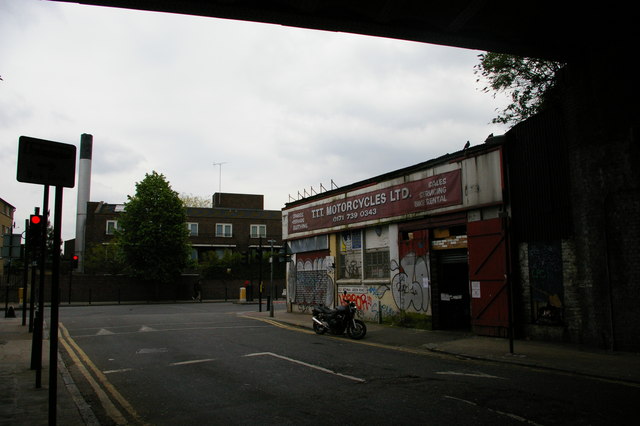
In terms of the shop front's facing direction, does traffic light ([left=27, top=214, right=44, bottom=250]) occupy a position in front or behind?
in front

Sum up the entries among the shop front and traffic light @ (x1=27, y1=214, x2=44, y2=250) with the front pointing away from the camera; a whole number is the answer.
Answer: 0

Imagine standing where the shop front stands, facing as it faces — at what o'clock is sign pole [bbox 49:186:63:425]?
The sign pole is roughly at 11 o'clock from the shop front.

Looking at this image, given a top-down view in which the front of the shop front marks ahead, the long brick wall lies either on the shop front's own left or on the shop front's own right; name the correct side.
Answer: on the shop front's own right

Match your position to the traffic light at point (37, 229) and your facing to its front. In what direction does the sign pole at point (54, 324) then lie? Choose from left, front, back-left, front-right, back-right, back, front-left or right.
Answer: front

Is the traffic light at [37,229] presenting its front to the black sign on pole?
yes

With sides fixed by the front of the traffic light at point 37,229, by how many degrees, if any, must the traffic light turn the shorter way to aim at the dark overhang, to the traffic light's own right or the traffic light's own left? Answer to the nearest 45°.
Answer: approximately 45° to the traffic light's own left

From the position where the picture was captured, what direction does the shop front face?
facing the viewer and to the left of the viewer

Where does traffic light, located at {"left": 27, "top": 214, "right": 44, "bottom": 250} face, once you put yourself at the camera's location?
facing the viewer

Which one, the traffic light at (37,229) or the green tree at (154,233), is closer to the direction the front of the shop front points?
the traffic light

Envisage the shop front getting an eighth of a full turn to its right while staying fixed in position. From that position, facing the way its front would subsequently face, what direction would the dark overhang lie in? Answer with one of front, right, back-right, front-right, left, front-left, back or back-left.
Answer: left
